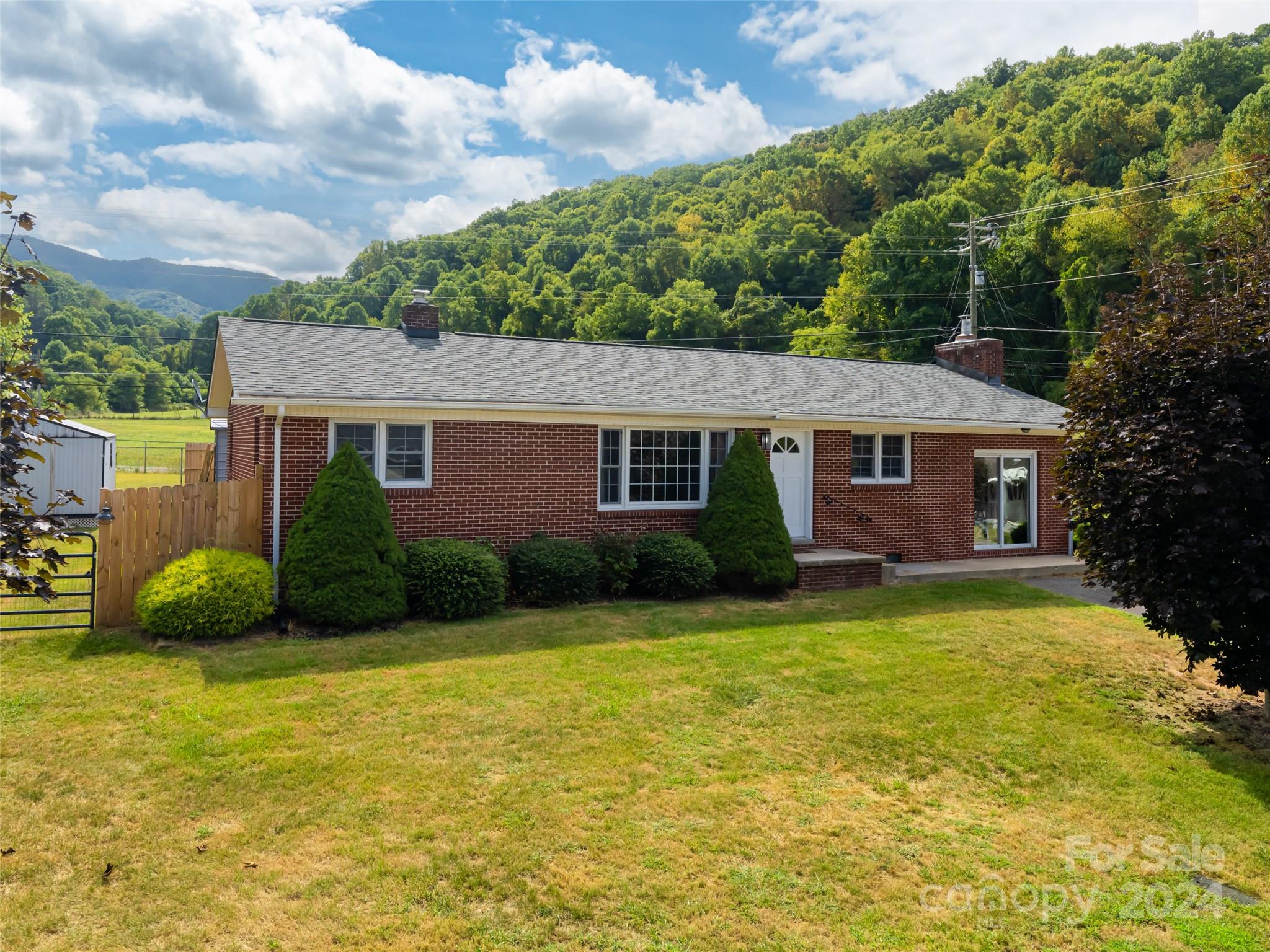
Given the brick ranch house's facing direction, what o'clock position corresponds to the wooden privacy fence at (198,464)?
The wooden privacy fence is roughly at 4 o'clock from the brick ranch house.

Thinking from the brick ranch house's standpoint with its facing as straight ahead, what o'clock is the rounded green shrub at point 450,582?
The rounded green shrub is roughly at 1 o'clock from the brick ranch house.

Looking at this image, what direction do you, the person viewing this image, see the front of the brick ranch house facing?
facing the viewer

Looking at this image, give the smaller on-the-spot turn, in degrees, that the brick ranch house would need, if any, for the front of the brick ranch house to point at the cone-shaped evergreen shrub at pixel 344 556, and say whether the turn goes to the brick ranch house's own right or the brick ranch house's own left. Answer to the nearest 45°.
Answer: approximately 45° to the brick ranch house's own right

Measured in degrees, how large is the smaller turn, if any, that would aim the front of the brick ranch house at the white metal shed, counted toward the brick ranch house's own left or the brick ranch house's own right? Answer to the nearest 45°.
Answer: approximately 135° to the brick ranch house's own right

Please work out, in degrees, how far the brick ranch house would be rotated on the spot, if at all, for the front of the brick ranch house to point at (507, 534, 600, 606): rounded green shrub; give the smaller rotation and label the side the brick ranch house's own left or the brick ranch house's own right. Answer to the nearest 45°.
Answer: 0° — it already faces it

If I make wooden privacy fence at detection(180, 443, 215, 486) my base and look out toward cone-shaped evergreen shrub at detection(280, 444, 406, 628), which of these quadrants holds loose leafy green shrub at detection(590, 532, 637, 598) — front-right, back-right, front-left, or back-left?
front-left
